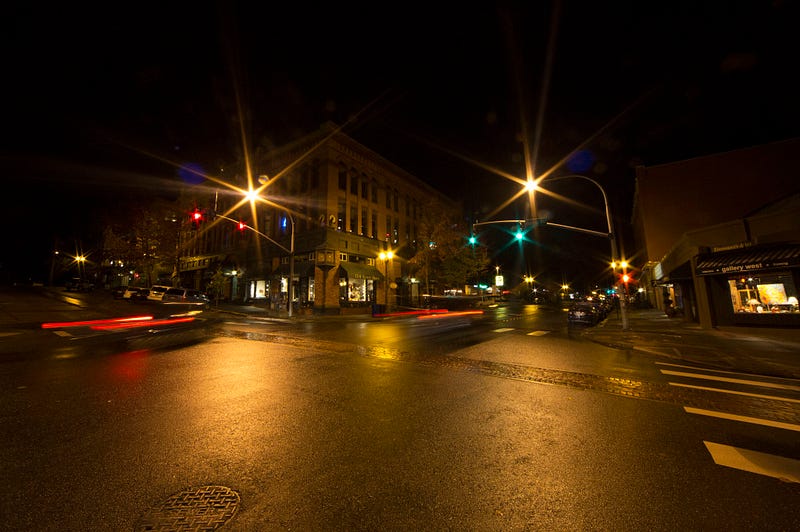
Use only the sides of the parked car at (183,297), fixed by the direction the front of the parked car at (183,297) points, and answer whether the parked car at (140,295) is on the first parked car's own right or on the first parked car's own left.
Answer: on the first parked car's own left
